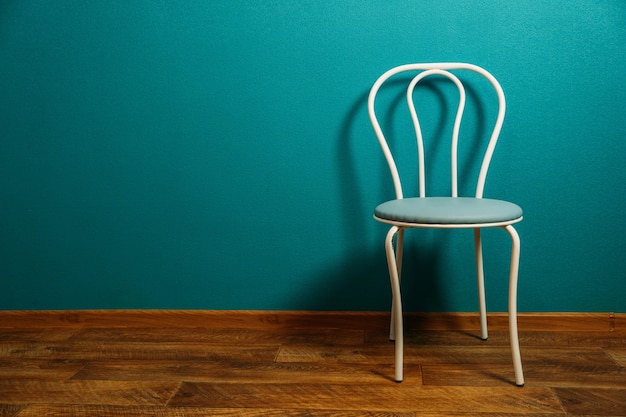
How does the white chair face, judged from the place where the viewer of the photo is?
facing the viewer
